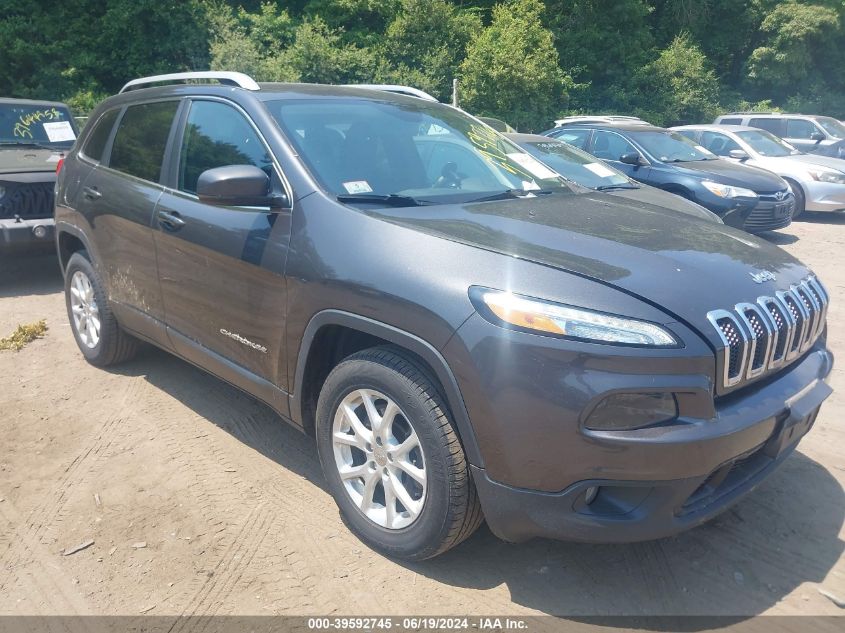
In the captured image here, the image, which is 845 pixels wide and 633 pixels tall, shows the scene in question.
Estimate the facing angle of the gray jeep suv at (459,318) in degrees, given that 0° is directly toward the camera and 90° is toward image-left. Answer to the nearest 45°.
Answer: approximately 315°

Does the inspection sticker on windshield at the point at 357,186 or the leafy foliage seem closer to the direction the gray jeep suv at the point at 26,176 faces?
the inspection sticker on windshield

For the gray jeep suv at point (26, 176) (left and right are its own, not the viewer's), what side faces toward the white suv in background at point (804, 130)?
left

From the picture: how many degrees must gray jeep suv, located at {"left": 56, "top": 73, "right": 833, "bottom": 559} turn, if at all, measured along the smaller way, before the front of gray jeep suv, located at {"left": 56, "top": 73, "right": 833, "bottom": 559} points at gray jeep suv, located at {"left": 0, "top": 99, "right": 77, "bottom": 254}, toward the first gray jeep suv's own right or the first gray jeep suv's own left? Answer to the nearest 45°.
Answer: approximately 180°

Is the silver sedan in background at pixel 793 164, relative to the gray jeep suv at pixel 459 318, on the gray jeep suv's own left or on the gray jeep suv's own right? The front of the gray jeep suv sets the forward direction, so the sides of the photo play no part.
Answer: on the gray jeep suv's own left

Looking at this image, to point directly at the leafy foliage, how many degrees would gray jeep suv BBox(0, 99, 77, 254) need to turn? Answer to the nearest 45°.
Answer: approximately 135° to its left
